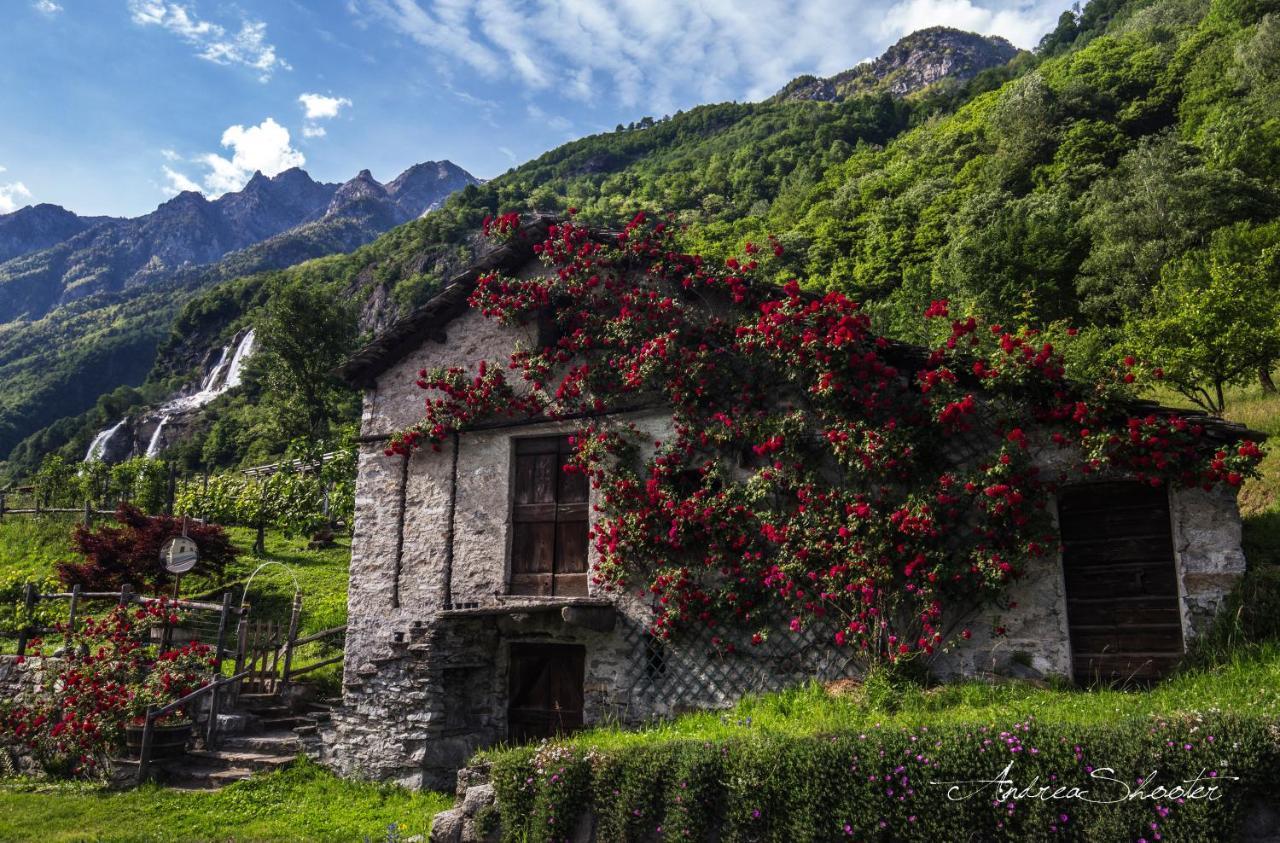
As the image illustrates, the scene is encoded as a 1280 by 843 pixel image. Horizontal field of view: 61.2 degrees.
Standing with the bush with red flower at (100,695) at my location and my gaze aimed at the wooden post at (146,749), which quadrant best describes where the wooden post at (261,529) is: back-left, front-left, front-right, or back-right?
back-left

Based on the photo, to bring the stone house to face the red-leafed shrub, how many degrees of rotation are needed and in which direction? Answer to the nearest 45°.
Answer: approximately 135° to its right

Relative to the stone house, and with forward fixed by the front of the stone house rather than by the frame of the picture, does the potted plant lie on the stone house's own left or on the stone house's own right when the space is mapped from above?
on the stone house's own right

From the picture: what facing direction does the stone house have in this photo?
toward the camera

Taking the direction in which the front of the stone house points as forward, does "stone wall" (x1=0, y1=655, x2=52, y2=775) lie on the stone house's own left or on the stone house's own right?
on the stone house's own right

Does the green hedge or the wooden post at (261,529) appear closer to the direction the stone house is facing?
the green hedge

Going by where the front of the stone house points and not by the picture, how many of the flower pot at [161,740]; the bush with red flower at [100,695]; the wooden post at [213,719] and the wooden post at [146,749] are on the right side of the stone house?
4

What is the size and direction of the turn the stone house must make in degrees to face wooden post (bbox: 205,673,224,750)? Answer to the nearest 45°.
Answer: approximately 90° to its right

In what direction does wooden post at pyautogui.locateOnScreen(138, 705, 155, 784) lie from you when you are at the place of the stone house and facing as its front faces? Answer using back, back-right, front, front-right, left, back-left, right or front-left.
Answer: right

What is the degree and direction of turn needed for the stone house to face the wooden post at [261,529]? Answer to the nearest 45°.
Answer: approximately 135° to its right
